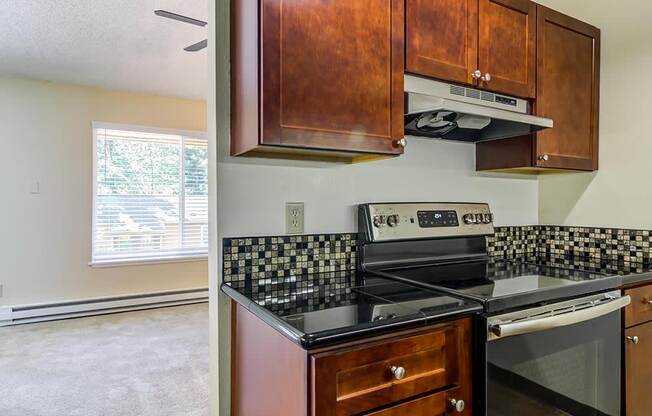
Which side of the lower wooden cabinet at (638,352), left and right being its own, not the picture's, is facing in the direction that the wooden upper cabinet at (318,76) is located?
right

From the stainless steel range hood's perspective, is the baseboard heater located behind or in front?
behind

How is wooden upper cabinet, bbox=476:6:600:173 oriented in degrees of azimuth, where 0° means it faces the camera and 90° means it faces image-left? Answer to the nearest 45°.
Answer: approximately 315°

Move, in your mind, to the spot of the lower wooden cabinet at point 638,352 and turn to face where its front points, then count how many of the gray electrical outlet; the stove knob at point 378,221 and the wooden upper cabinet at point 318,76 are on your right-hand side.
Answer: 3

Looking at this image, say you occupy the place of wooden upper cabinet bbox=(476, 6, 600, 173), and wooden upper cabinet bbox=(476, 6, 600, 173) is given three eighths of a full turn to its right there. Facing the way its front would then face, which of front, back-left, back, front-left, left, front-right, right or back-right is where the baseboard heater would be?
front

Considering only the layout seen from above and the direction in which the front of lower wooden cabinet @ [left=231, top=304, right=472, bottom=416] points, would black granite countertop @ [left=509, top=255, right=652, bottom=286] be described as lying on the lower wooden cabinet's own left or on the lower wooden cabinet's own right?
on the lower wooden cabinet's own left

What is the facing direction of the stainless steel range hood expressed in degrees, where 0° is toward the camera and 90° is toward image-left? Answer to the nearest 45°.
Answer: approximately 315°

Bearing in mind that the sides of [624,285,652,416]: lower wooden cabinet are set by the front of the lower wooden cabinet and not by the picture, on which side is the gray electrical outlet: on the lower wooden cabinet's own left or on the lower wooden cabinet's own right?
on the lower wooden cabinet's own right
